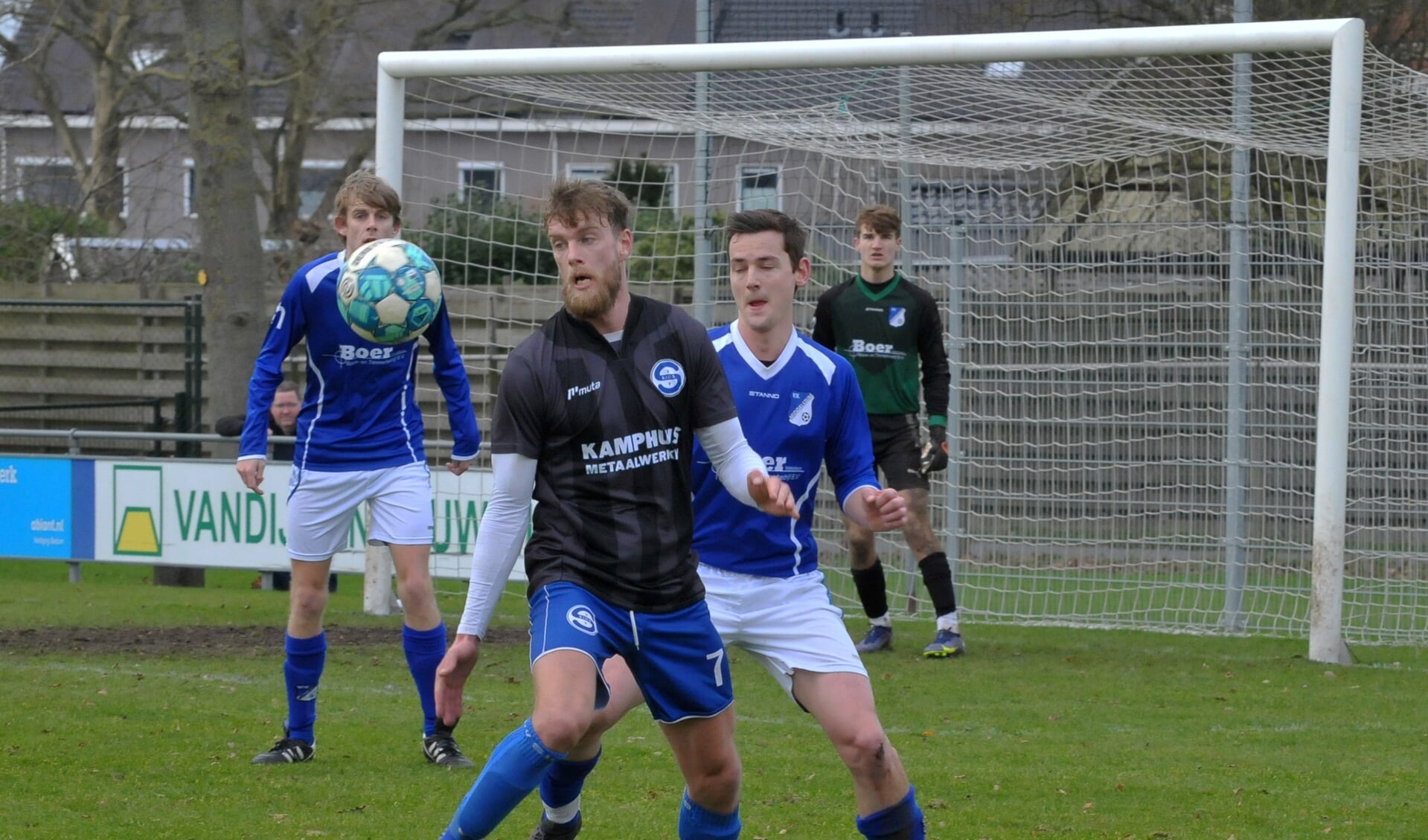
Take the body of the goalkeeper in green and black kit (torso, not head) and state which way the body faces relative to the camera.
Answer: toward the camera

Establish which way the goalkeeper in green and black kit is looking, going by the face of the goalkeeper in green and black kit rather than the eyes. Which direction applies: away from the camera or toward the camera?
toward the camera

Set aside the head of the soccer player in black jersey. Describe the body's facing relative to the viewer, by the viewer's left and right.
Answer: facing the viewer

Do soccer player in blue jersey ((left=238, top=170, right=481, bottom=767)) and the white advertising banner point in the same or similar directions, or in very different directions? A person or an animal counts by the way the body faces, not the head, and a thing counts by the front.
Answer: same or similar directions

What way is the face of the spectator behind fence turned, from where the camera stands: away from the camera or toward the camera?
toward the camera

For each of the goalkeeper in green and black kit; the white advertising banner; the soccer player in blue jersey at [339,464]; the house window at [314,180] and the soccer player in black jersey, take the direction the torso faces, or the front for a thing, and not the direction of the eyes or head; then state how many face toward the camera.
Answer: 5

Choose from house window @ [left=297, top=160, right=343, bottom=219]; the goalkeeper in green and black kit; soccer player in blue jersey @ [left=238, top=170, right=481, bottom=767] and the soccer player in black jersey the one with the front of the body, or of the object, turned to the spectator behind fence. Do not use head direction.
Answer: the house window

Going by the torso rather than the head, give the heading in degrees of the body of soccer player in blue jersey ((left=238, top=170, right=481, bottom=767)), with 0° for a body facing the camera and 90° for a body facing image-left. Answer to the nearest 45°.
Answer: approximately 0°

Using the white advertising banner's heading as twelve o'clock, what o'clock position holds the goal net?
The goal net is roughly at 10 o'clock from the white advertising banner.

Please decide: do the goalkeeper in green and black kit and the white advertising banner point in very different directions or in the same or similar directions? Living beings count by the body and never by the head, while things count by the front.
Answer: same or similar directions

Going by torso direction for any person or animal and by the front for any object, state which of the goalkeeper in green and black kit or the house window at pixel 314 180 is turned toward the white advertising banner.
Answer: the house window

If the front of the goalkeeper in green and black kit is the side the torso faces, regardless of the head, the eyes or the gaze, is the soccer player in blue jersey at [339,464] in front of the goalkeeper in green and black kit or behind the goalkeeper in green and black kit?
in front

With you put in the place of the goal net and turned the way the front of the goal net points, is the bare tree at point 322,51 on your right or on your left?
on your right

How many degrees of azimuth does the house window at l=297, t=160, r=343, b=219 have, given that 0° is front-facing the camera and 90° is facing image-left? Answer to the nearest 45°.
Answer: approximately 0°

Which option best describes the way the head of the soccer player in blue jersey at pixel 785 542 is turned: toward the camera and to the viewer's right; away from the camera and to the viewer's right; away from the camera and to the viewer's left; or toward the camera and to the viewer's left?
toward the camera and to the viewer's left
